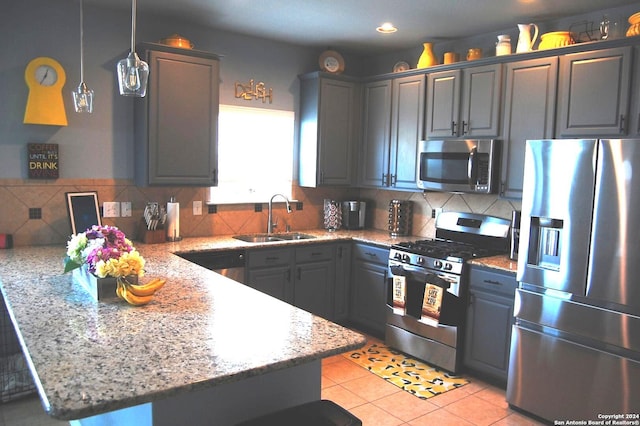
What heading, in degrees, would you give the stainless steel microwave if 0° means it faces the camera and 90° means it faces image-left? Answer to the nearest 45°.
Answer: approximately 45°

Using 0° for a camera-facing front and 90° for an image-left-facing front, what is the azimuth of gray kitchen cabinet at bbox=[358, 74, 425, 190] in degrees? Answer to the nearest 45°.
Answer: approximately 45°

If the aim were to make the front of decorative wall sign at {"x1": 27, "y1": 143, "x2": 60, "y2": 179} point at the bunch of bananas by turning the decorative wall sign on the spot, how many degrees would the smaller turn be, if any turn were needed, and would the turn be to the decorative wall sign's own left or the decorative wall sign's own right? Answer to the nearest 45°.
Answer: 0° — it already faces it

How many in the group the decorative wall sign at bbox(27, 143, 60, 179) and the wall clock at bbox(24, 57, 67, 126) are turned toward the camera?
2

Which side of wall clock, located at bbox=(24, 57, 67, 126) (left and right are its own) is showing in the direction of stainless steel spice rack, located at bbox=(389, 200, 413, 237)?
left

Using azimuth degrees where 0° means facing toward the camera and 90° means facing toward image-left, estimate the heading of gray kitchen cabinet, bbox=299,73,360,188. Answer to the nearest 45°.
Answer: approximately 315°

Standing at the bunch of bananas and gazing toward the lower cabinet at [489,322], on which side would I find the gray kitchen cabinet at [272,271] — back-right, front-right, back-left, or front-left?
front-left

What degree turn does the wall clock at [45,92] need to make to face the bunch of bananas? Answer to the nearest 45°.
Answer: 0° — it already faces it

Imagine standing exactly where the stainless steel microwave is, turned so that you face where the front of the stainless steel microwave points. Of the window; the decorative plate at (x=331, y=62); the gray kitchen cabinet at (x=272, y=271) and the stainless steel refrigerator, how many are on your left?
1

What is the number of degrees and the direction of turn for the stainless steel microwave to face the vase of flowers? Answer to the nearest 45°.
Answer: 0° — it already faces it

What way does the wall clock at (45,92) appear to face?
toward the camera

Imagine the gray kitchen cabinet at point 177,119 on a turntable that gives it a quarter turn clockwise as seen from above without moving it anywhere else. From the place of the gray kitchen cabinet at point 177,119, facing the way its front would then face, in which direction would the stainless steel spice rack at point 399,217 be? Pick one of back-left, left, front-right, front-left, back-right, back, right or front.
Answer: back-left

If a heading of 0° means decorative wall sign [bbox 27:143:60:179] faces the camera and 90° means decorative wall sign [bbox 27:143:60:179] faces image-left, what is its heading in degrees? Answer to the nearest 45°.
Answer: approximately 0°
